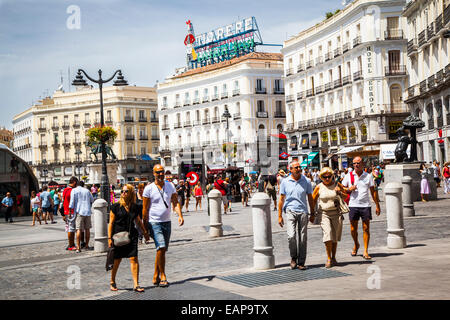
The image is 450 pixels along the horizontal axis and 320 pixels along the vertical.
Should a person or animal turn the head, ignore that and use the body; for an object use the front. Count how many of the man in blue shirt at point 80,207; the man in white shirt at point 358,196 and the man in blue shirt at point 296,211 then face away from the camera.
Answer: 1

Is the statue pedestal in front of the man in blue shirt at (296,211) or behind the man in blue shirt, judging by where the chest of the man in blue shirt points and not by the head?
behind

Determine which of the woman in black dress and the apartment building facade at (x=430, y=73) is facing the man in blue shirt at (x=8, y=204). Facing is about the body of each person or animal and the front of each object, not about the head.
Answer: the apartment building facade

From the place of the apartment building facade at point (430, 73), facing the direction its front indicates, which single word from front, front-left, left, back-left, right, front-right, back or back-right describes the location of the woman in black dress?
front-left

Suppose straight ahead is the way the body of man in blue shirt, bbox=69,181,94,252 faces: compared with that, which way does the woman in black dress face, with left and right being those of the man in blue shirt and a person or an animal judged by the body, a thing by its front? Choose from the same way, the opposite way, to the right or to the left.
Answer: the opposite way

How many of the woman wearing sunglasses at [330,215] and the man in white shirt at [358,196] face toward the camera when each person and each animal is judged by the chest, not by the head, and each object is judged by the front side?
2

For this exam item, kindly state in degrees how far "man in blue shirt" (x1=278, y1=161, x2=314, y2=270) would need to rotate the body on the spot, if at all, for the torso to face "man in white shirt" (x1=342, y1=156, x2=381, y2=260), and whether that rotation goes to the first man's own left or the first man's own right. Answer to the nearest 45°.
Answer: approximately 135° to the first man's own left

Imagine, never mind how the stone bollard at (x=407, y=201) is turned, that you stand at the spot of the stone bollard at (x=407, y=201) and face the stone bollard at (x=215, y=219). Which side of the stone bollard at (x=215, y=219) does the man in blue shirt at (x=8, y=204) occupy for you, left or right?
right

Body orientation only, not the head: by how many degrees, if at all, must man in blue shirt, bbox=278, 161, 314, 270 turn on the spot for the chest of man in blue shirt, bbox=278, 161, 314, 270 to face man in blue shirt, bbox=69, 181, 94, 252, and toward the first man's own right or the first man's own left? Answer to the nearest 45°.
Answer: approximately 135° to the first man's own right

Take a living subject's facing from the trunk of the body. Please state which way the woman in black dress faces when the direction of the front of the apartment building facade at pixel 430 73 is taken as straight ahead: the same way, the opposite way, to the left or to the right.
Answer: to the left

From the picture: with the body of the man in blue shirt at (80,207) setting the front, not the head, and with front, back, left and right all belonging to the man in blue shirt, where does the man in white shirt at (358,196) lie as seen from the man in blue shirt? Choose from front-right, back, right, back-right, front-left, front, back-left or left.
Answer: back-right

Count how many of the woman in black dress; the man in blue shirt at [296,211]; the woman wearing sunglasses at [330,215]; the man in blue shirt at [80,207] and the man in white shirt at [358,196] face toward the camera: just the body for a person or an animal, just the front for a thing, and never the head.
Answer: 4

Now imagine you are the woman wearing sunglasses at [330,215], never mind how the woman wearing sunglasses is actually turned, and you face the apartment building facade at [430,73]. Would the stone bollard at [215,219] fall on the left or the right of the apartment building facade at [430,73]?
left

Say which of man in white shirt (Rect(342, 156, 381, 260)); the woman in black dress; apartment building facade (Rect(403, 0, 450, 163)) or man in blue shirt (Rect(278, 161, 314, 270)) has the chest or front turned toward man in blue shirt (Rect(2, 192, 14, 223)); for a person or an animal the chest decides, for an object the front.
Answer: the apartment building facade

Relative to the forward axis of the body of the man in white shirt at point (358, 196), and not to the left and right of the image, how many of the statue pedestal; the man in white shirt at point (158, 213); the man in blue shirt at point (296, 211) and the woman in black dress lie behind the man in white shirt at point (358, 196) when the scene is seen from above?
1
